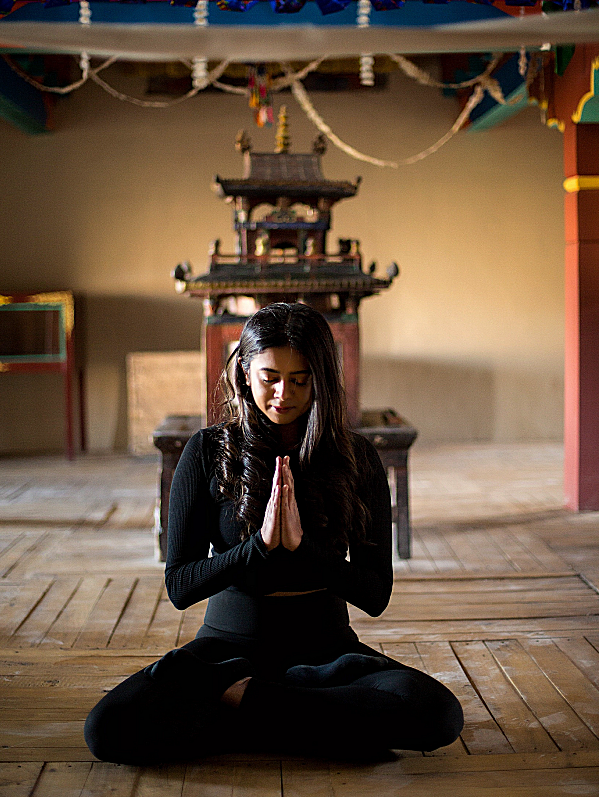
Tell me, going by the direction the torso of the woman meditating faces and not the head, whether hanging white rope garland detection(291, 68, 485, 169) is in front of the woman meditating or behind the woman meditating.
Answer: behind

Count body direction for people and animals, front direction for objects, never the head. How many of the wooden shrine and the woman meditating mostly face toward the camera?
2

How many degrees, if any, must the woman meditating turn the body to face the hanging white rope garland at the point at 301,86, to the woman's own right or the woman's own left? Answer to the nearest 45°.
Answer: approximately 180°

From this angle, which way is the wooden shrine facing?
toward the camera
